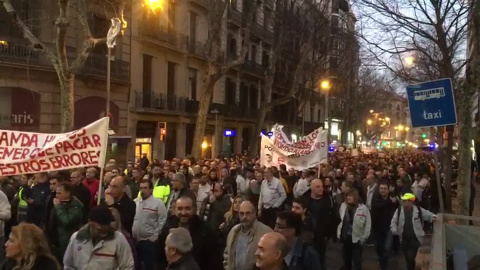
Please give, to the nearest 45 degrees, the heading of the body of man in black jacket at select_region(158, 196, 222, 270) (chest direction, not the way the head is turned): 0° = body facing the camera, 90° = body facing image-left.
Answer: approximately 0°

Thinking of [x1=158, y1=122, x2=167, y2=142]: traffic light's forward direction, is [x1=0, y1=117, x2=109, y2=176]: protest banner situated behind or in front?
in front

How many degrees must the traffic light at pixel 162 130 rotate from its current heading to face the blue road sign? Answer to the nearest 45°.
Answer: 0° — it already faces it

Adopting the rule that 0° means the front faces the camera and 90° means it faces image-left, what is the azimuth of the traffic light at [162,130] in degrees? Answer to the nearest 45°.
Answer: approximately 0°

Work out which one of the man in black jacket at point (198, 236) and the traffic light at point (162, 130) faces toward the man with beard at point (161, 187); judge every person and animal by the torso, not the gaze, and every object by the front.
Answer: the traffic light
